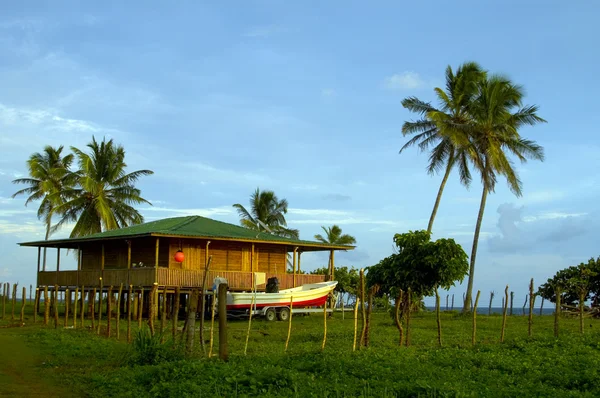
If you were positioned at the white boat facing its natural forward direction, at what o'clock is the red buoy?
The red buoy is roughly at 6 o'clock from the white boat.

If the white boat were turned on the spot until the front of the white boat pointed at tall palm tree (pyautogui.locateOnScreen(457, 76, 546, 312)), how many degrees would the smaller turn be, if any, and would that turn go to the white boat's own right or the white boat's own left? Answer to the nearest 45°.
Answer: approximately 45° to the white boat's own left

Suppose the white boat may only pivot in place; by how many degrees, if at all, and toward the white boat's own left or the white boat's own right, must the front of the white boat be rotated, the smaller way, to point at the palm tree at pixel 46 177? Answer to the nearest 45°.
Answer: approximately 135° to the white boat's own left

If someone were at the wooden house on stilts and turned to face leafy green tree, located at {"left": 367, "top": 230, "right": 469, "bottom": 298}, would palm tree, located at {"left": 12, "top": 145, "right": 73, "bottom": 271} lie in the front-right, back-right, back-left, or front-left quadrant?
back-left

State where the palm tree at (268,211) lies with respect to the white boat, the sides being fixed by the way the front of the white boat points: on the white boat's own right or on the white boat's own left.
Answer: on the white boat's own left

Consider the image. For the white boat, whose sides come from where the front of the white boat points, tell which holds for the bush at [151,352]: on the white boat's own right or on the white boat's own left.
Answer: on the white boat's own right

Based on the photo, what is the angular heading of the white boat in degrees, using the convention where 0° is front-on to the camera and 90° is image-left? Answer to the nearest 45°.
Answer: approximately 270°
